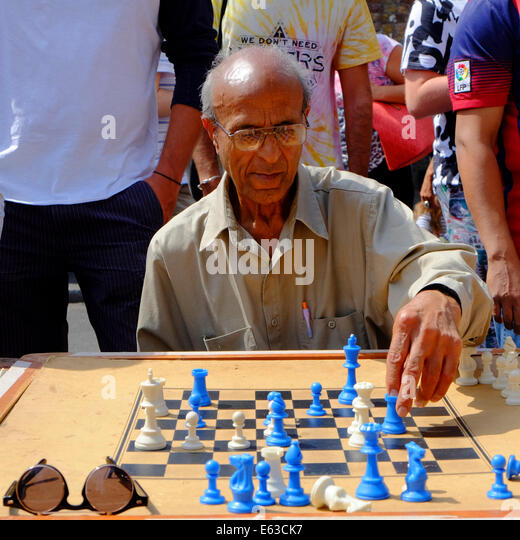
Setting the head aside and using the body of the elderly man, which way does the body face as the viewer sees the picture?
toward the camera

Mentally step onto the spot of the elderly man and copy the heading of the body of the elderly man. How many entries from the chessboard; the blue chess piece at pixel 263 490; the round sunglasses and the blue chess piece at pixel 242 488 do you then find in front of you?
4

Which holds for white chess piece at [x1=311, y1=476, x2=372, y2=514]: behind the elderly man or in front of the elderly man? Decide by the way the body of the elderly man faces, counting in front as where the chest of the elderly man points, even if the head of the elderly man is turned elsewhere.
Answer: in front

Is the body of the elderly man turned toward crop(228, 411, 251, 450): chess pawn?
yes

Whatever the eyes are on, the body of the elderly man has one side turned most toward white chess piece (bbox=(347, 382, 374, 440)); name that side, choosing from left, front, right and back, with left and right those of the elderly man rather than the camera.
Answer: front

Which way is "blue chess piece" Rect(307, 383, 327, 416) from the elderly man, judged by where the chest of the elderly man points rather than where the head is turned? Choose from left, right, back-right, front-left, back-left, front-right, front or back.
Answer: front

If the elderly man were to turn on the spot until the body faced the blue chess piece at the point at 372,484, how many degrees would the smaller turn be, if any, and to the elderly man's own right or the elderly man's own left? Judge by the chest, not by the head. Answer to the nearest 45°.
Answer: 0° — they already face it

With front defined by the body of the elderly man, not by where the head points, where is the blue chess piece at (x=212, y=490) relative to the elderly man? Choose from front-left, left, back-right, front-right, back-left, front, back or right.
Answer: front

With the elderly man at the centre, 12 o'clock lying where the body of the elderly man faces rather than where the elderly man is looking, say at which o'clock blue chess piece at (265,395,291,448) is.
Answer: The blue chess piece is roughly at 12 o'clock from the elderly man.

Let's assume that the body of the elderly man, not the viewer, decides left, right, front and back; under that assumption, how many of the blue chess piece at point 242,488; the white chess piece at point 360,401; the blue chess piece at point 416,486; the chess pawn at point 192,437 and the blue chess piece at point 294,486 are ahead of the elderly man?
5

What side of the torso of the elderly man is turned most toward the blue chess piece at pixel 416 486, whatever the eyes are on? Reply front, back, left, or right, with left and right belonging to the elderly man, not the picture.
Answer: front

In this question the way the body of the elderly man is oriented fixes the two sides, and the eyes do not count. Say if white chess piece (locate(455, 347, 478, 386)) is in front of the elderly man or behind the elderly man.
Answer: in front

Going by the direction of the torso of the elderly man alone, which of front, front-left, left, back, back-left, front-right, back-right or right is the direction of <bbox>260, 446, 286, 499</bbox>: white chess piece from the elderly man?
front

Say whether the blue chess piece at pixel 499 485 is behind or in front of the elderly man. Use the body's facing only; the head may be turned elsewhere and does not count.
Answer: in front
